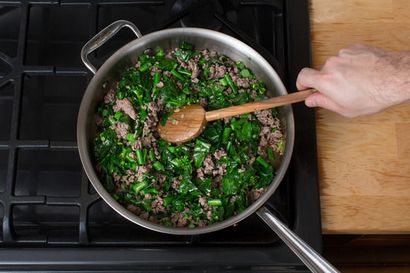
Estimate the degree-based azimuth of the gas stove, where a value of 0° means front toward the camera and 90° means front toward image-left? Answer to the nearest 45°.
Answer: approximately 0°

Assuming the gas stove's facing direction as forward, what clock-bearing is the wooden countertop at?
The wooden countertop is roughly at 9 o'clock from the gas stove.
